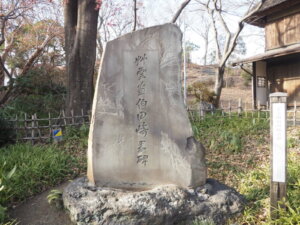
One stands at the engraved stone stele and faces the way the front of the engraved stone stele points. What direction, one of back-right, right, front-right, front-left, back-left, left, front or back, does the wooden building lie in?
back-left

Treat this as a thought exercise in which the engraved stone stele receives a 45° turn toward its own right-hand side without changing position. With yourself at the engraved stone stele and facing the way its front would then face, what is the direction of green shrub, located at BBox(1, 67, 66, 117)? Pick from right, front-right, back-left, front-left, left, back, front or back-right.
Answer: right

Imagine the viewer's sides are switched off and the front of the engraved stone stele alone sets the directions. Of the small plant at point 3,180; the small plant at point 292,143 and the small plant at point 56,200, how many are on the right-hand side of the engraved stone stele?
2

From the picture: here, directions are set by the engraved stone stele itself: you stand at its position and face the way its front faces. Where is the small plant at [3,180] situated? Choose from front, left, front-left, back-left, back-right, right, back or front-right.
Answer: right

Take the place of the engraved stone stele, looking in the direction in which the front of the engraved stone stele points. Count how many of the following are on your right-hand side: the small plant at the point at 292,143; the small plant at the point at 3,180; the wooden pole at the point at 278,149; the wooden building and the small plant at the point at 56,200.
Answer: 2

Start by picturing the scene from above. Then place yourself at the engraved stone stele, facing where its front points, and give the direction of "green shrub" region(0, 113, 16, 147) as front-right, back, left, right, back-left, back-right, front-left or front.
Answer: back-right

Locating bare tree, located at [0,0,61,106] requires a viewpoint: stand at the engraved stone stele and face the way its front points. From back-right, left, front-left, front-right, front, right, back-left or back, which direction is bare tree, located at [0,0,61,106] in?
back-right

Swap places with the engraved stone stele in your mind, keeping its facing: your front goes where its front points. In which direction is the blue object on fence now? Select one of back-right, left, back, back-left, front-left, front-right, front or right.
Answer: back-right

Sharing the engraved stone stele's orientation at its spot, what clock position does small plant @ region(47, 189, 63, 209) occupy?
The small plant is roughly at 3 o'clock from the engraved stone stele.

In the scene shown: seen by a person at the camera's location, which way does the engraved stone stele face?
facing the viewer

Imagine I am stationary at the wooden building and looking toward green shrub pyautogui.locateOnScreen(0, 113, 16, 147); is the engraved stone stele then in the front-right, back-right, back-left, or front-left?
front-left

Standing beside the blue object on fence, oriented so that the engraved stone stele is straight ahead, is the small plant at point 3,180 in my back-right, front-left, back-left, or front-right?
front-right
